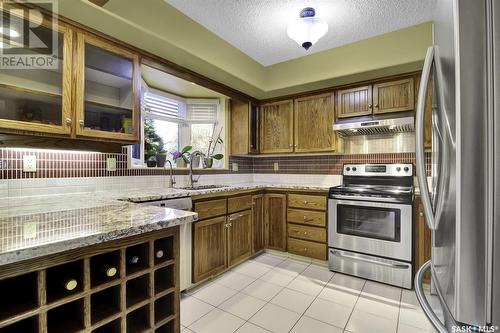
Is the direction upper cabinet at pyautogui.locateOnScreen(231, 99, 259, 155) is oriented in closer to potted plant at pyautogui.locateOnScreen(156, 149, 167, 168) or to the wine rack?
the wine rack

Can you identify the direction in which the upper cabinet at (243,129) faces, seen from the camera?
facing the viewer and to the right of the viewer

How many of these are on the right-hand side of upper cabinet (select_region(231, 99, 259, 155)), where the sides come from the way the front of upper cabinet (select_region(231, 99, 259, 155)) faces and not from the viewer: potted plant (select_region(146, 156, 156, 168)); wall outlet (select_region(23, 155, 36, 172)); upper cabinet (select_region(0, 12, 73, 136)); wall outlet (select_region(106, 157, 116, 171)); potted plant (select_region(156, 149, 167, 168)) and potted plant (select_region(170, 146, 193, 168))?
6

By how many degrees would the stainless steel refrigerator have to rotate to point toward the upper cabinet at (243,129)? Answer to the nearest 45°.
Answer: approximately 45° to its right

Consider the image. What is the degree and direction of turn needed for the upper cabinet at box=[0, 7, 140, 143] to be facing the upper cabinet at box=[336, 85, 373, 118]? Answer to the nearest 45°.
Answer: approximately 45° to its left

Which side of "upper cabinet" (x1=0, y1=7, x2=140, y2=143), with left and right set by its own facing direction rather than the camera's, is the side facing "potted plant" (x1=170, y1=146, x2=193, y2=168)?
left

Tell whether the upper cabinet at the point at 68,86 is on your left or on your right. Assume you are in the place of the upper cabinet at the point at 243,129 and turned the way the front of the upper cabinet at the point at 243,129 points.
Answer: on your right

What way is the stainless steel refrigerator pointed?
to the viewer's left

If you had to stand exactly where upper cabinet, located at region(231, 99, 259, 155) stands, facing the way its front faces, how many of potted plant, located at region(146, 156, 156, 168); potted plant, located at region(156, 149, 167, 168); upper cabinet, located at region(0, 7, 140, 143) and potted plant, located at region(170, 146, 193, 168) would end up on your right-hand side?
4

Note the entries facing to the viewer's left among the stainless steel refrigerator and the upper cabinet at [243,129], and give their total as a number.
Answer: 1

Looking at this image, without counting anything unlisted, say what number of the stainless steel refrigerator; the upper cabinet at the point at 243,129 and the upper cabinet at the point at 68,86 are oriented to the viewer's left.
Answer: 1

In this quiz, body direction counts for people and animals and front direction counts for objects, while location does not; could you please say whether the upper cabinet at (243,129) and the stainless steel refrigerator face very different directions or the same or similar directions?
very different directions

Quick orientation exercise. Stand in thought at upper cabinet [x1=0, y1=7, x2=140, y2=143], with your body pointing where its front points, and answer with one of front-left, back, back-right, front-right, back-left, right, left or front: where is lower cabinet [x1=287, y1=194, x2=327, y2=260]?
front-left

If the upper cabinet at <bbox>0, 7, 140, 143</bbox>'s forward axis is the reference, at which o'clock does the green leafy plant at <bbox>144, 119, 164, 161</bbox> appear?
The green leafy plant is roughly at 9 o'clock from the upper cabinet.

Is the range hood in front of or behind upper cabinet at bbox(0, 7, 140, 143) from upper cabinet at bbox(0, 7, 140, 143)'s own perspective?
in front
